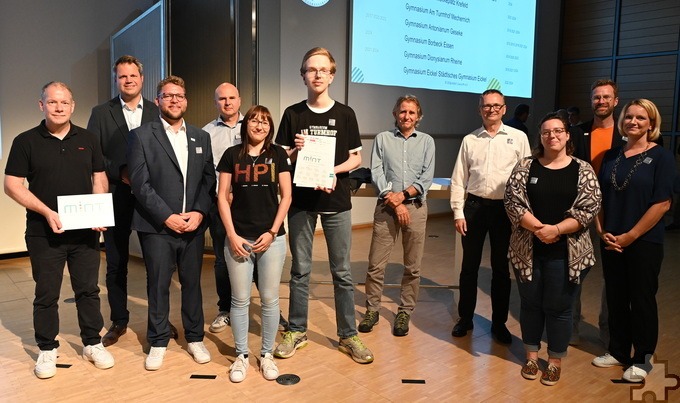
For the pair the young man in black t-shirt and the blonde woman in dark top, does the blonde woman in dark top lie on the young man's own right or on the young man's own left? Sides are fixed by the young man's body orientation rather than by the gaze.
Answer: on the young man's own left

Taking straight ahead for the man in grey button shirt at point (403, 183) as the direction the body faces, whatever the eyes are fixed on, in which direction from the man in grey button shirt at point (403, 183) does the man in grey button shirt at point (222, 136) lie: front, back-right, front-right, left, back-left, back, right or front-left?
right

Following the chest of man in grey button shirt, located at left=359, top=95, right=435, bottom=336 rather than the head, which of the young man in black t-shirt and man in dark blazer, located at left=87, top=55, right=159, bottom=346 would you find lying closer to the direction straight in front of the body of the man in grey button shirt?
the young man in black t-shirt

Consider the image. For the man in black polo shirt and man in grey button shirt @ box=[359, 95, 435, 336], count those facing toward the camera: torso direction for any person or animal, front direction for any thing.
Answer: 2

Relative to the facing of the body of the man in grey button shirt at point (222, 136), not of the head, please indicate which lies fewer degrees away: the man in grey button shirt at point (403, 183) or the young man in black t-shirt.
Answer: the young man in black t-shirt

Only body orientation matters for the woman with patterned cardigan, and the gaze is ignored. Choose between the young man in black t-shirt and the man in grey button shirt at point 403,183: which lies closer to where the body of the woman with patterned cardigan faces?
the young man in black t-shirt

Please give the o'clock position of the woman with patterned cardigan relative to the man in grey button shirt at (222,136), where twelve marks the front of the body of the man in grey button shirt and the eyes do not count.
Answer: The woman with patterned cardigan is roughly at 10 o'clock from the man in grey button shirt.

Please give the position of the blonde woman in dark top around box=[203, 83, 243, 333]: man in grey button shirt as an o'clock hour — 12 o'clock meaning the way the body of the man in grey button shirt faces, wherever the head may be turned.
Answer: The blonde woman in dark top is roughly at 10 o'clock from the man in grey button shirt.

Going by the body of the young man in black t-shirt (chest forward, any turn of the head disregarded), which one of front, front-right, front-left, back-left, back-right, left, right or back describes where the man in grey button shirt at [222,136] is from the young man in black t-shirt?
back-right

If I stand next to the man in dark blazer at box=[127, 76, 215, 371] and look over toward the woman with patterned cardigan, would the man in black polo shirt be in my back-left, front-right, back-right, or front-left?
back-right
